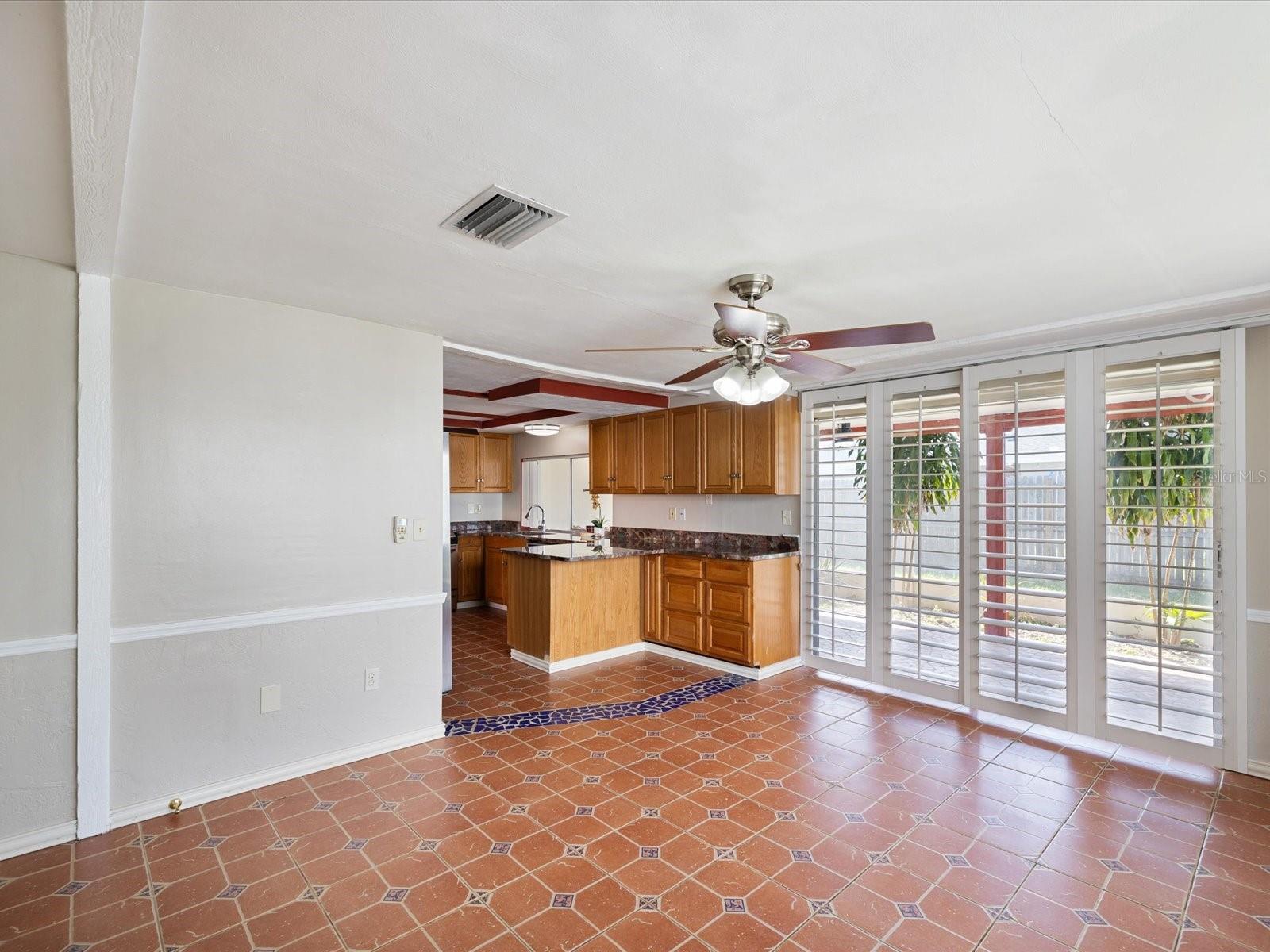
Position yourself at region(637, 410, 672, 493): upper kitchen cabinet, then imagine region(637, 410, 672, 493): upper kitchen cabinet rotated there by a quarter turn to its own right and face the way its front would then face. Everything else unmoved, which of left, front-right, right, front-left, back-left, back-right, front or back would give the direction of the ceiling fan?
back-left

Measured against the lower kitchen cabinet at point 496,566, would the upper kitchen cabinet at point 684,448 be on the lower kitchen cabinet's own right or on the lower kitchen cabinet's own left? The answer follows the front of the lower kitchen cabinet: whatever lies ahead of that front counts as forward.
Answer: on the lower kitchen cabinet's own left

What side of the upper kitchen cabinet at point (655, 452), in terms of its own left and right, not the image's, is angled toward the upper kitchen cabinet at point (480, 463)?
right

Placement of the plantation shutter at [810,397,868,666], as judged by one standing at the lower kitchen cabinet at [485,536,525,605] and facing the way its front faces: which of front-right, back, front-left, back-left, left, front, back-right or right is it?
left

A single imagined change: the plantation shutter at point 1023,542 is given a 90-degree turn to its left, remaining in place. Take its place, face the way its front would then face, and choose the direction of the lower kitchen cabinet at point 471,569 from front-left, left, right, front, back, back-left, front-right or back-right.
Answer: back-right

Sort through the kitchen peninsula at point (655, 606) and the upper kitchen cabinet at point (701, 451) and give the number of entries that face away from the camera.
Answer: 0

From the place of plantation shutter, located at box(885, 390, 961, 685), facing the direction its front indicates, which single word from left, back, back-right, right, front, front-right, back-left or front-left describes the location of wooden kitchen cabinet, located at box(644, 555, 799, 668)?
front-right

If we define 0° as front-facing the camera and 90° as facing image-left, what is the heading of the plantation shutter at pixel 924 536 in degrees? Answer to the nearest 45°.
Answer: approximately 45°

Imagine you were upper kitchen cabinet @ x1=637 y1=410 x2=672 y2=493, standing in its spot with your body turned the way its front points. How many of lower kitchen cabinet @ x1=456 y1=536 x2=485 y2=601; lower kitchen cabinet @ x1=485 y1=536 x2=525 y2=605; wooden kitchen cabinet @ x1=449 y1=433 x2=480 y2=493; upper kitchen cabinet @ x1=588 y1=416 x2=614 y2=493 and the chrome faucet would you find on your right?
5

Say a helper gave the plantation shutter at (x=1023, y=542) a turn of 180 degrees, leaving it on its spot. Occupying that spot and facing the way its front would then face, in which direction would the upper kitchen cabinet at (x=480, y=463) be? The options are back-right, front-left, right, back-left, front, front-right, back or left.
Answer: back-left

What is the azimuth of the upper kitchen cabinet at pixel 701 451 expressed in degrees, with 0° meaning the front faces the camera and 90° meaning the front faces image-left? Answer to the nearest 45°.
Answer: approximately 45°

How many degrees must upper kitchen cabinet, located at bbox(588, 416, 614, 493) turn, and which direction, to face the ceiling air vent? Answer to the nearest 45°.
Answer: approximately 45° to its left

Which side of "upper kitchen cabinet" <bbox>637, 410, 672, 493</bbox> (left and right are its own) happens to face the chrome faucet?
right
